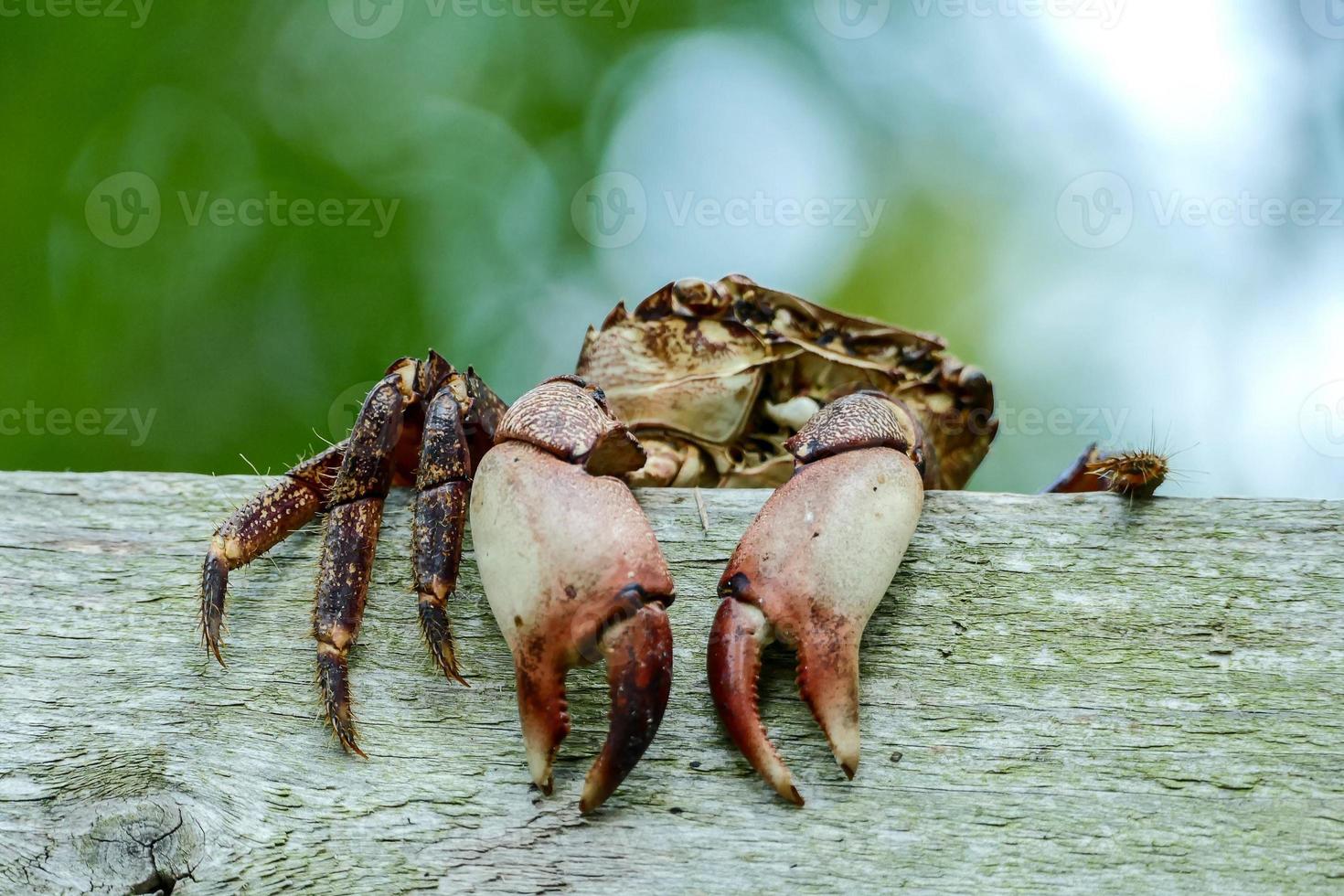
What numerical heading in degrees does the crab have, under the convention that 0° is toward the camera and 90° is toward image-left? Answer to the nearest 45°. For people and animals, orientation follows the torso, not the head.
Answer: approximately 0°
